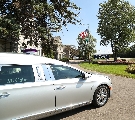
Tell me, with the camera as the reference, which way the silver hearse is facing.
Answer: facing away from the viewer and to the right of the viewer

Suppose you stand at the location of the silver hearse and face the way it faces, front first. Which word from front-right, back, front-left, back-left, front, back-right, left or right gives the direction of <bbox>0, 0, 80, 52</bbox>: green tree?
front-left

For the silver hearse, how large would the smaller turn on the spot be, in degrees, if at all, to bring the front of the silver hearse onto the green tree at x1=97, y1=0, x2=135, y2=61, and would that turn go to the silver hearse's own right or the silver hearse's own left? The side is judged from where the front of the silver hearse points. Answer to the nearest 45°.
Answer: approximately 45° to the silver hearse's own left
